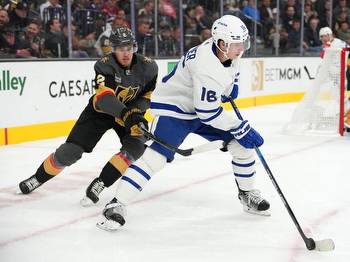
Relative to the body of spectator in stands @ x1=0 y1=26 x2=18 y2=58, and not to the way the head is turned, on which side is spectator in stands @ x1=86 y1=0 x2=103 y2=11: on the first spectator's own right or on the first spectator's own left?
on the first spectator's own left
